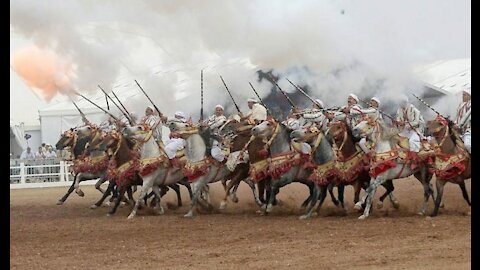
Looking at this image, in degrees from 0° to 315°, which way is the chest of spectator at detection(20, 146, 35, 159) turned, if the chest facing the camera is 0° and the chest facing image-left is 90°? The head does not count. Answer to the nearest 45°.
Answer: approximately 0°

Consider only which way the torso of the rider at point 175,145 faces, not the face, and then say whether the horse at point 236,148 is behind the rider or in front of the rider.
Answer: behind

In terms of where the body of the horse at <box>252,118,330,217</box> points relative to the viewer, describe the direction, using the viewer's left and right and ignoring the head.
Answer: facing the viewer and to the left of the viewer

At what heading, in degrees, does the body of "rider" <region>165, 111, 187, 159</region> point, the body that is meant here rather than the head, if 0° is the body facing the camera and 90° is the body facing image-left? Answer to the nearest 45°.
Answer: approximately 90°

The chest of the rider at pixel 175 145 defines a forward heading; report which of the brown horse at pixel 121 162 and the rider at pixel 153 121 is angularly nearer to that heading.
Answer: the brown horse

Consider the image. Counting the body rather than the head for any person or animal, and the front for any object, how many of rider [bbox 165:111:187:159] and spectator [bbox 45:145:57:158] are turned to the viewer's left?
1

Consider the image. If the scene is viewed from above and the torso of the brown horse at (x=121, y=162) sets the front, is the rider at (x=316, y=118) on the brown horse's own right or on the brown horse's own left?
on the brown horse's own left

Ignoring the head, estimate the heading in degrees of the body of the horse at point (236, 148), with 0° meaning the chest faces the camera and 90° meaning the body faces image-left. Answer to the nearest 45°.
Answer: approximately 45°
